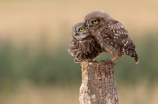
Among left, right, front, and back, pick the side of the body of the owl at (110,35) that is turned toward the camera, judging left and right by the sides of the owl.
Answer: left

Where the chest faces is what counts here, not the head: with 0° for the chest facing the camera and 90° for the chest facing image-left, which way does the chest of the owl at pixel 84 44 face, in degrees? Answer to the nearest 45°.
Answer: approximately 45°

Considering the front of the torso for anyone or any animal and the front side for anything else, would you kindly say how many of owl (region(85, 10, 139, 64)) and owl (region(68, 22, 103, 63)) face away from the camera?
0

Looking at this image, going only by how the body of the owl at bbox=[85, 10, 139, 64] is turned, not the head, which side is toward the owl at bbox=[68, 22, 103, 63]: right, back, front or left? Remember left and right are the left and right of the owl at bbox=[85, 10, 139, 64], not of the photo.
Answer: front
